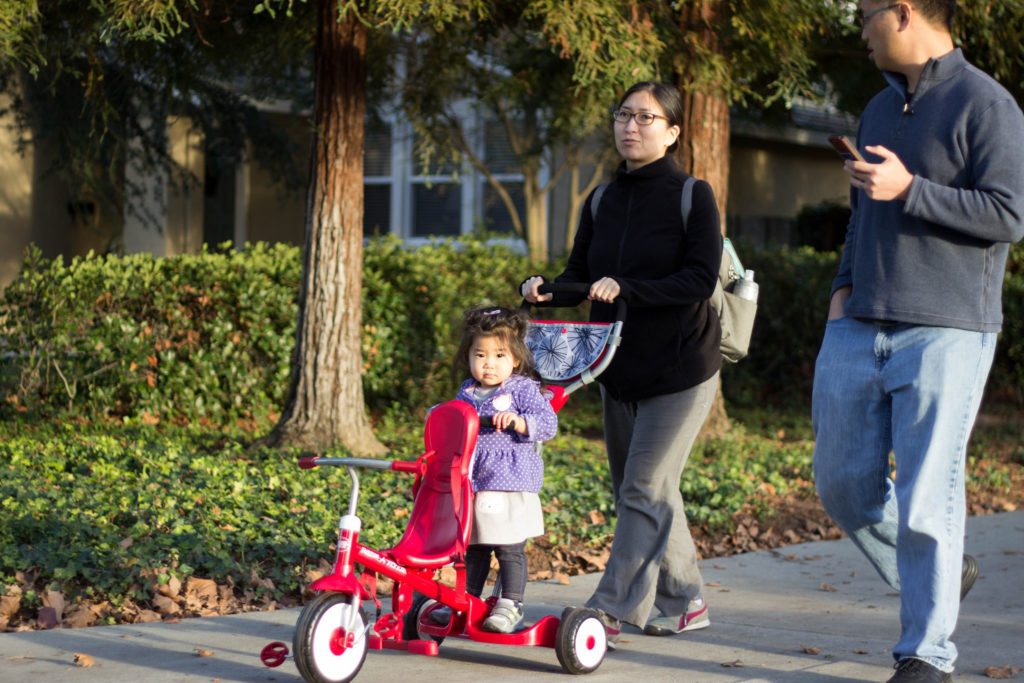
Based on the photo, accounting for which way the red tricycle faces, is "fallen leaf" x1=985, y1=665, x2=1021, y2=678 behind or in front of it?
behind

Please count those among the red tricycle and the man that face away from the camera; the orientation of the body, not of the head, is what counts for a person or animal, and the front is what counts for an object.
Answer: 0

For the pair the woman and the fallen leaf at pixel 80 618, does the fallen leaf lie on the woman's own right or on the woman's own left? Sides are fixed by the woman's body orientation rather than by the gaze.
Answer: on the woman's own right

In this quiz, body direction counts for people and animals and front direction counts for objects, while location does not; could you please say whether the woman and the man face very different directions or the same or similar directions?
same or similar directions

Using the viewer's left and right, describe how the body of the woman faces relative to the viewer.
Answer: facing the viewer and to the left of the viewer

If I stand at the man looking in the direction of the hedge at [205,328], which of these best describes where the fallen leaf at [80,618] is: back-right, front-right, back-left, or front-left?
front-left

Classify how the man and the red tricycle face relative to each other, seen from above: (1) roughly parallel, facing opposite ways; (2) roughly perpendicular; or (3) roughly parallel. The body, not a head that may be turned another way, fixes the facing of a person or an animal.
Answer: roughly parallel

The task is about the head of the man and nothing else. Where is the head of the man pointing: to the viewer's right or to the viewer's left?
to the viewer's left

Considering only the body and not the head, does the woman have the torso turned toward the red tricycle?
yes

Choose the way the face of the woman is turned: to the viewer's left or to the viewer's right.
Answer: to the viewer's left

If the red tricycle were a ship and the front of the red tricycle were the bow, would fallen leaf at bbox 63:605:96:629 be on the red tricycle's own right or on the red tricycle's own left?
on the red tricycle's own right

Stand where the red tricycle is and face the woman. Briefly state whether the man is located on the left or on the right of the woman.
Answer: right

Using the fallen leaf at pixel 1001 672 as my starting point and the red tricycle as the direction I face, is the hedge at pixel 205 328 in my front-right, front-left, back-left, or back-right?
front-right

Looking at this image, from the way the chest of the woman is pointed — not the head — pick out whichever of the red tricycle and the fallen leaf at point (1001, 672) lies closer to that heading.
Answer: the red tricycle
